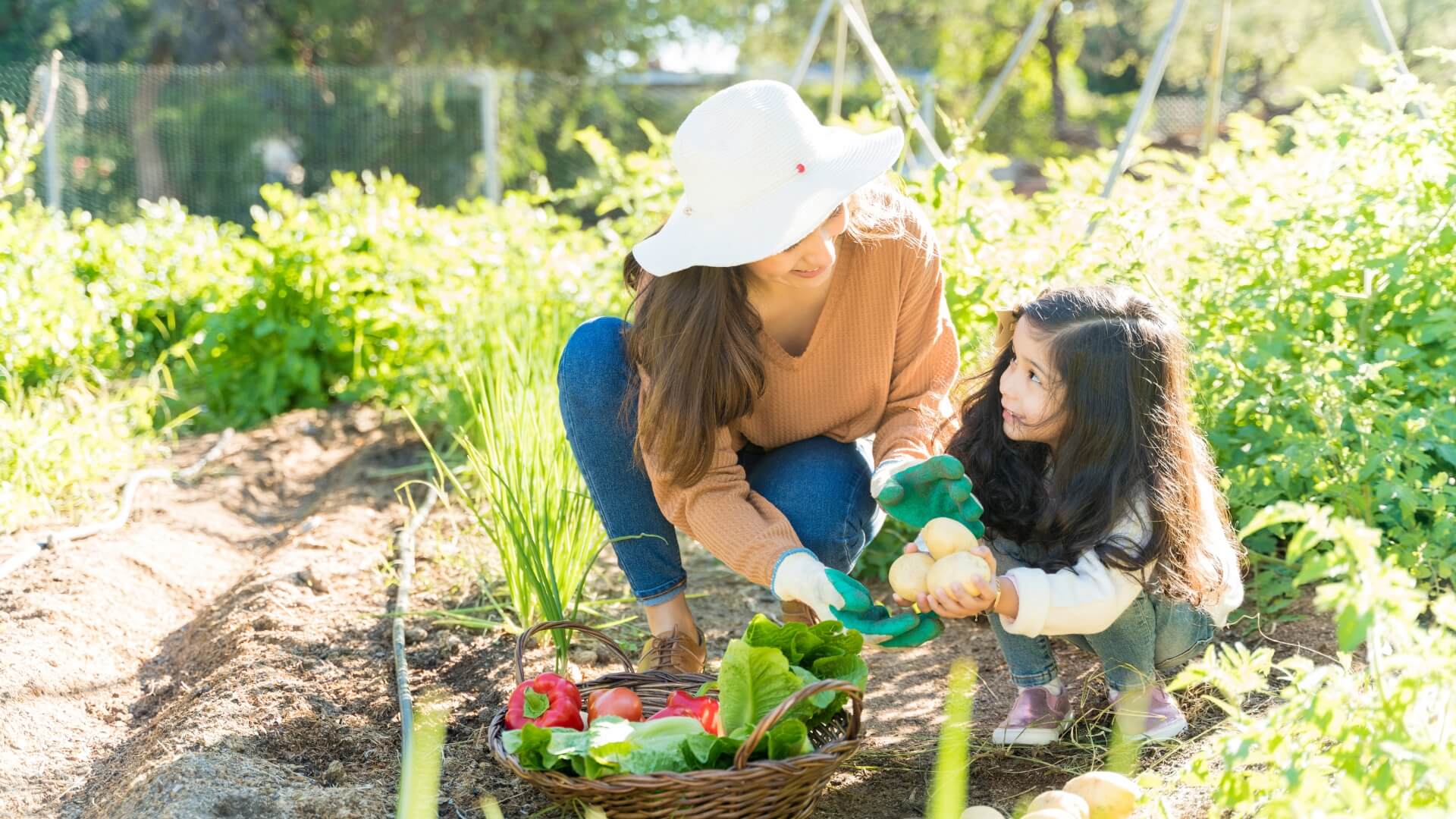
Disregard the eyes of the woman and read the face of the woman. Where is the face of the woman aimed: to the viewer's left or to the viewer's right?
to the viewer's right

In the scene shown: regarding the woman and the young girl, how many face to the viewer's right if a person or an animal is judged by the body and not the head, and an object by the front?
0

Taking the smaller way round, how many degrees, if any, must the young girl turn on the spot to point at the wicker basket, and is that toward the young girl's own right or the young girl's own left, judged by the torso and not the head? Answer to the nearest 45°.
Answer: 0° — they already face it

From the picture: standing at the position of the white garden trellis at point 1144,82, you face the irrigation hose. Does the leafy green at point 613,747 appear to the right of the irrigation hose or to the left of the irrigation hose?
left

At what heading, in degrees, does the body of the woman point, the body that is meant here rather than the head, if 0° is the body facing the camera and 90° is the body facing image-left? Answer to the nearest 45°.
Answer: approximately 0°

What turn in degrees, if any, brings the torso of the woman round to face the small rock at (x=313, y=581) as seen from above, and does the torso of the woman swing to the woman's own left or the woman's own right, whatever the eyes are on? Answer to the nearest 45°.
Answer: approximately 135° to the woman's own right

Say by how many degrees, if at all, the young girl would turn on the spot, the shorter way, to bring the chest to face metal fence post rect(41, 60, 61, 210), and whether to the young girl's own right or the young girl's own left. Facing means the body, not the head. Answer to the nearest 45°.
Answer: approximately 90° to the young girl's own right
